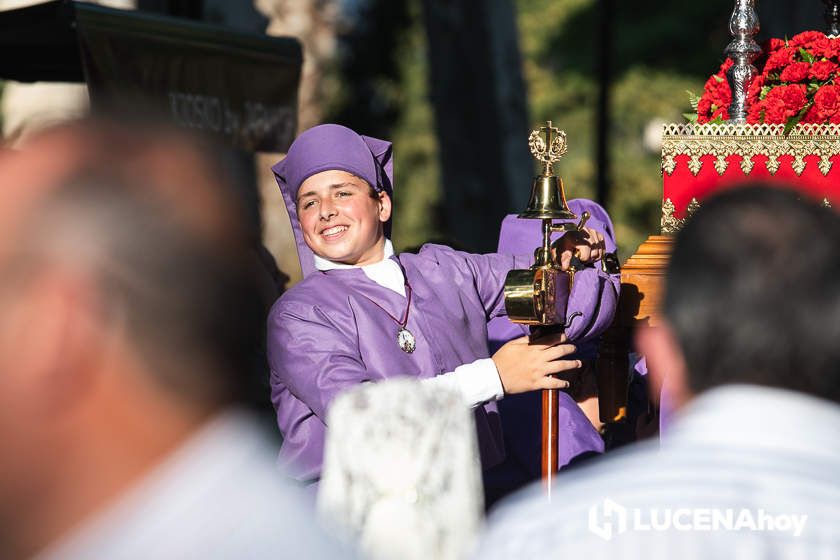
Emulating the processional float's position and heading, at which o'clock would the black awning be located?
The black awning is roughly at 1 o'clock from the processional float.

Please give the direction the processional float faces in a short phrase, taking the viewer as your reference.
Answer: facing to the left of the viewer

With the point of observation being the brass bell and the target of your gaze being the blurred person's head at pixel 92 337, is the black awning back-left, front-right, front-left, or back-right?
back-right

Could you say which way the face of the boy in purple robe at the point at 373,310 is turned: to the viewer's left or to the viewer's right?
to the viewer's left
